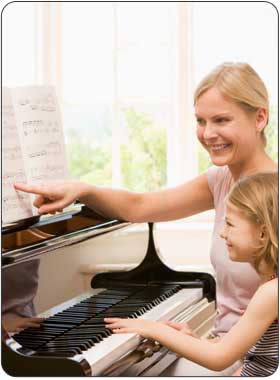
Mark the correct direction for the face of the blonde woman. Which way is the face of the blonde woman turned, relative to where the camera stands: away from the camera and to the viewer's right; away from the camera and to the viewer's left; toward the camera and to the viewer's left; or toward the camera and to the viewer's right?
toward the camera and to the viewer's left

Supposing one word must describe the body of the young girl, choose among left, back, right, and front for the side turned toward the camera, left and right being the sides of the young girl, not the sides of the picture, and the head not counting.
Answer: left

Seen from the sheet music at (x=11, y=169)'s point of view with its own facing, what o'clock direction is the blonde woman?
The blonde woman is roughly at 10 o'clock from the sheet music.

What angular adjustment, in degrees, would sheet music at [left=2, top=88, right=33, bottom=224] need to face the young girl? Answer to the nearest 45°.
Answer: approximately 45° to its left

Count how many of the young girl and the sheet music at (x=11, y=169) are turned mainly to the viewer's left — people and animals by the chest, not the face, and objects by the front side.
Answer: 1

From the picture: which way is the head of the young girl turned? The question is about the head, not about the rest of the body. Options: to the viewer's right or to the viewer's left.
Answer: to the viewer's left

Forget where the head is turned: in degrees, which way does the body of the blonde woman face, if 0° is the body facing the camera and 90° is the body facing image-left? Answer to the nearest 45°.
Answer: approximately 45°

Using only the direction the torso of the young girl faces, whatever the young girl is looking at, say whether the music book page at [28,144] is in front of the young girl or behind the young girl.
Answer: in front

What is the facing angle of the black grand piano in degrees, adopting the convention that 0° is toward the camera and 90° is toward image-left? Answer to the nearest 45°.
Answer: approximately 315°

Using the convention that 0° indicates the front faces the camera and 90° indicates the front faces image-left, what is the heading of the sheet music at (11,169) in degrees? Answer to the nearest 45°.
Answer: approximately 315°

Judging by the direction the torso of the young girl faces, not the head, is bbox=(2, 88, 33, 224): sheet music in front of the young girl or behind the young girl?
in front
